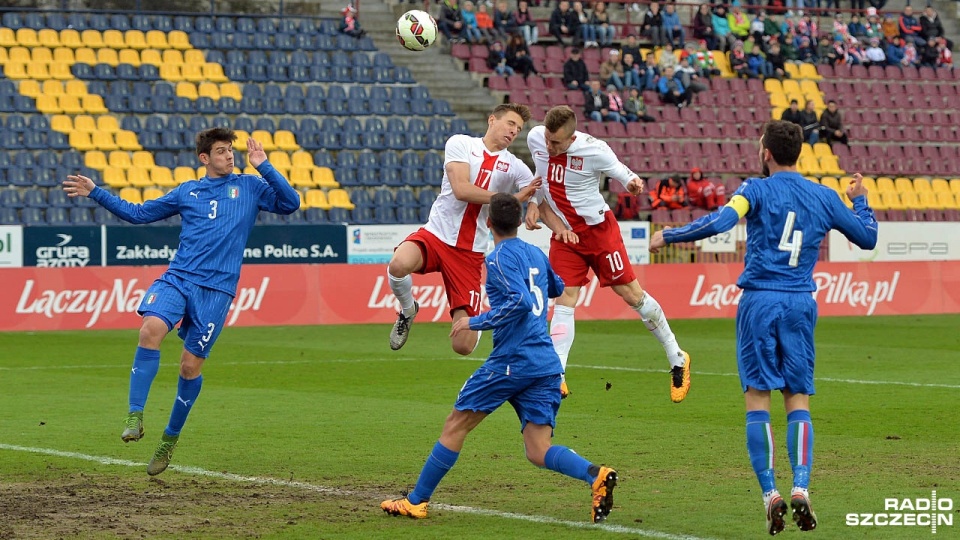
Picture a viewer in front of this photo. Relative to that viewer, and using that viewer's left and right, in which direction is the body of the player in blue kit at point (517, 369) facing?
facing away from the viewer and to the left of the viewer

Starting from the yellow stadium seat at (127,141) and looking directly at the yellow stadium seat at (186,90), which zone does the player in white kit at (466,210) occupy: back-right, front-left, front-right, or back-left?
back-right

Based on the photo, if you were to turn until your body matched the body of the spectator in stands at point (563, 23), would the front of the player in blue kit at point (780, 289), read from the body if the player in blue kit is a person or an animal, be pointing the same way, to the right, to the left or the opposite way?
the opposite way

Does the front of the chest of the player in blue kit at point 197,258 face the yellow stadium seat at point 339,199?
no

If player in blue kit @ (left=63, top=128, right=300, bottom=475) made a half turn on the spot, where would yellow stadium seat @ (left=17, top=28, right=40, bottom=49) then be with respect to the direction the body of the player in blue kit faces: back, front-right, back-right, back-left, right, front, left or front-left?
front

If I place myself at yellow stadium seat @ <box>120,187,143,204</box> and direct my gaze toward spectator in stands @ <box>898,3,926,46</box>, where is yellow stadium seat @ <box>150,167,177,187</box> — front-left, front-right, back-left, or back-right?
front-left

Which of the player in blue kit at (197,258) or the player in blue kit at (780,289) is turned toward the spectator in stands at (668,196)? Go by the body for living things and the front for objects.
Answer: the player in blue kit at (780,289)

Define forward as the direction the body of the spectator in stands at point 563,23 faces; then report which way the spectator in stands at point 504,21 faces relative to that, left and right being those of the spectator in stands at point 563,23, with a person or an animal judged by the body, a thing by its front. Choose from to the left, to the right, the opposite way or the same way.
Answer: the same way

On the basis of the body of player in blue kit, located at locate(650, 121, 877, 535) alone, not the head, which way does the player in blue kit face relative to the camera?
away from the camera

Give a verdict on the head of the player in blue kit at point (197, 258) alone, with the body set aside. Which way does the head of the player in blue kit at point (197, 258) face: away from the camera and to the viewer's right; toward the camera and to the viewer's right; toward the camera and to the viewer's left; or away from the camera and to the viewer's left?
toward the camera and to the viewer's right

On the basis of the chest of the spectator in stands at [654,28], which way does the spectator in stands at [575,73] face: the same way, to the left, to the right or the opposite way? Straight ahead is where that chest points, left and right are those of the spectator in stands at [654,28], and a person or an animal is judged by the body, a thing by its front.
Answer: the same way

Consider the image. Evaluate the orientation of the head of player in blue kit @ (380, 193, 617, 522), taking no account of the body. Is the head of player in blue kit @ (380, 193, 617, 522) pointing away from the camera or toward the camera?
away from the camera

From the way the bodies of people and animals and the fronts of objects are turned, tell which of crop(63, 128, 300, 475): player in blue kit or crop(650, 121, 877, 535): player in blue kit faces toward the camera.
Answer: crop(63, 128, 300, 475): player in blue kit

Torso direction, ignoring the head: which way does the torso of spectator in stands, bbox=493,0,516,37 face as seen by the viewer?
toward the camera

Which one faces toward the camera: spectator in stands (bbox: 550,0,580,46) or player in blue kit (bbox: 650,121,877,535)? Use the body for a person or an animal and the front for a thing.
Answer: the spectator in stands

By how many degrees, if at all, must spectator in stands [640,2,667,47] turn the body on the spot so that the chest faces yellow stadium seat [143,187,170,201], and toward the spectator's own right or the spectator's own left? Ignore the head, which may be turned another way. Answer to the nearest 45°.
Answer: approximately 45° to the spectator's own right

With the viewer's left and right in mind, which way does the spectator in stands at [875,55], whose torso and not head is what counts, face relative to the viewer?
facing the viewer

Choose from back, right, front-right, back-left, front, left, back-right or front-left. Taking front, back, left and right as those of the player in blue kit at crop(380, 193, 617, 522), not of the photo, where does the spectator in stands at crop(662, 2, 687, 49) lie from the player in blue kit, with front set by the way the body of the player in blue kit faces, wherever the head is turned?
front-right

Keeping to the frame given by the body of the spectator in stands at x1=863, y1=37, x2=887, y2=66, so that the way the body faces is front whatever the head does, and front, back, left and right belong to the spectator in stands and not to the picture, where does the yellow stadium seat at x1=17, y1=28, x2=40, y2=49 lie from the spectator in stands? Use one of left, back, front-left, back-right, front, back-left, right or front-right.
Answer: front-right

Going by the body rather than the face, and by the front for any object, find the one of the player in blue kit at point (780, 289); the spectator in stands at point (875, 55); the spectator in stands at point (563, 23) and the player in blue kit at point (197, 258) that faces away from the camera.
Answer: the player in blue kit at point (780, 289)
